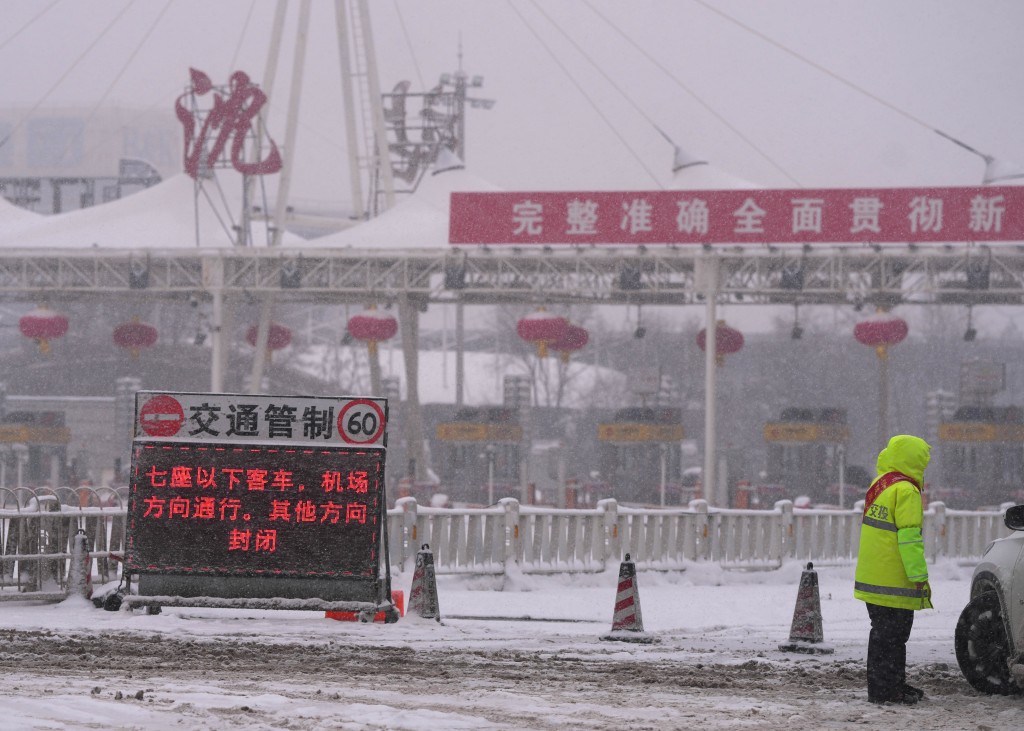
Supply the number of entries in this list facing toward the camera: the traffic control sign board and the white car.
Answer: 1

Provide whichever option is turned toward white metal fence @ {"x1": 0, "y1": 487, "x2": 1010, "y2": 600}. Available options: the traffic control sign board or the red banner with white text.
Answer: the red banner with white text

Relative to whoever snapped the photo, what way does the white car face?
facing away from the viewer and to the left of the viewer

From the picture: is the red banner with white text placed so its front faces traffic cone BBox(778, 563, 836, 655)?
yes

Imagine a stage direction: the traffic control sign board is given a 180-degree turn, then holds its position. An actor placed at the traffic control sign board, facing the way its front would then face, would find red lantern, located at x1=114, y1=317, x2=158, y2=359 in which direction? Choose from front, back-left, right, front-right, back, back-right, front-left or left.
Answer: front
